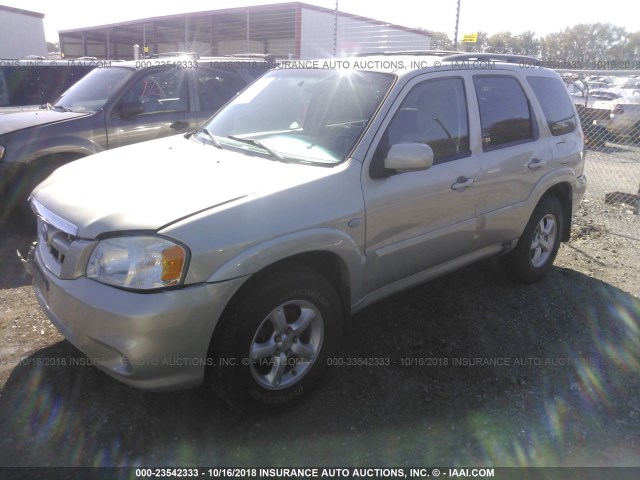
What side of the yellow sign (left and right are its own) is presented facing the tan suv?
front

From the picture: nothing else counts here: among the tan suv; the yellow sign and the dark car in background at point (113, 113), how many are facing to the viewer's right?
0

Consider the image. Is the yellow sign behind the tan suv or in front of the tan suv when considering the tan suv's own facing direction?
behind

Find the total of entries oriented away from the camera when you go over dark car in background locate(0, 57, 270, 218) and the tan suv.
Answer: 0

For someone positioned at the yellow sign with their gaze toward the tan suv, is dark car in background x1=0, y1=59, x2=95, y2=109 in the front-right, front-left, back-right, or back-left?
front-right

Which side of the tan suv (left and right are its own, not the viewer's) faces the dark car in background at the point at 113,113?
right

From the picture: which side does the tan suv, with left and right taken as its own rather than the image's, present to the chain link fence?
back

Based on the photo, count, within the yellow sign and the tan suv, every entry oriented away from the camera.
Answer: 0

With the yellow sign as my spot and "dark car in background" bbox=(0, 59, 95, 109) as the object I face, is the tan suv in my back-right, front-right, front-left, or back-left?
front-left

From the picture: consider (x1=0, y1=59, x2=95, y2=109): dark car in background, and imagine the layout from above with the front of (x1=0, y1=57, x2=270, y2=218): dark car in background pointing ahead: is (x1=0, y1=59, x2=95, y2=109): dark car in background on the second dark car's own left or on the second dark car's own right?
on the second dark car's own right

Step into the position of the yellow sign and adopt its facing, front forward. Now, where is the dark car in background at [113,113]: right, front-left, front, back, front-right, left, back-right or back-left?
front-right

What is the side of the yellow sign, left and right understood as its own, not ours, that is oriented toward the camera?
front

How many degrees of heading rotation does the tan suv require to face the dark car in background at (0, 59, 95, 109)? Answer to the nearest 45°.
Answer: approximately 90° to its right
